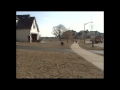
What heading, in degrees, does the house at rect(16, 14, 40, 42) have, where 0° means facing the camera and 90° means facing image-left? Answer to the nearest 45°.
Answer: approximately 315°
